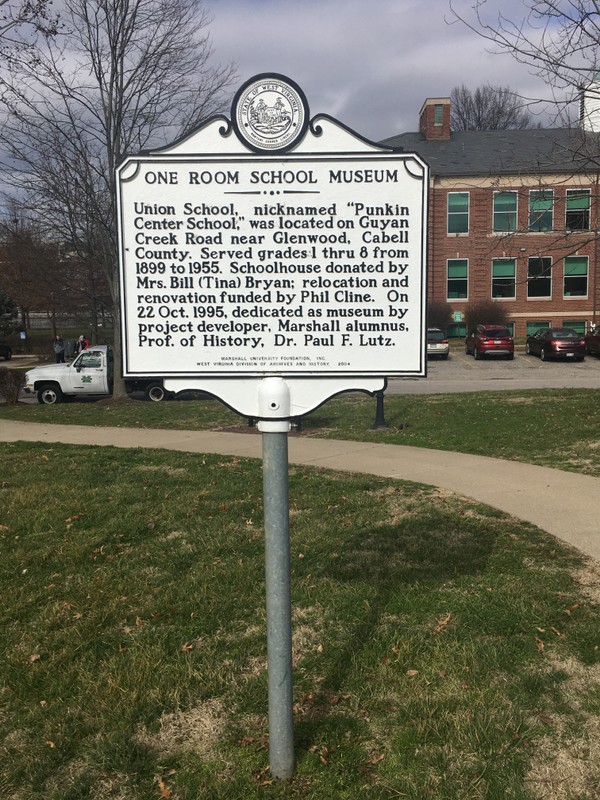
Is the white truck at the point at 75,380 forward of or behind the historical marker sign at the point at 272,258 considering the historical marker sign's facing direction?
behind

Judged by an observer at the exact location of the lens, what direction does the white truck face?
facing to the left of the viewer

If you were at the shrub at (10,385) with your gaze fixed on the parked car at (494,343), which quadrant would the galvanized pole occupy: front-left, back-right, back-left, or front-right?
back-right

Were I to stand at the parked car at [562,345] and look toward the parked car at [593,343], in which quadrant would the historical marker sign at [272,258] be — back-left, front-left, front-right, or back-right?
back-right

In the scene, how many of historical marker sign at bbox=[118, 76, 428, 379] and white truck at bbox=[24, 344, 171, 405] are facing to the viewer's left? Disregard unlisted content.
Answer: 1

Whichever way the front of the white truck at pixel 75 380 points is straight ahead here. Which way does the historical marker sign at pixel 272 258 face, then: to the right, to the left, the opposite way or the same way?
to the left

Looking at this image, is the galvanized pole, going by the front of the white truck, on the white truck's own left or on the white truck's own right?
on the white truck's own left

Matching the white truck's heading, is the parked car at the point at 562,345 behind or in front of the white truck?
behind
